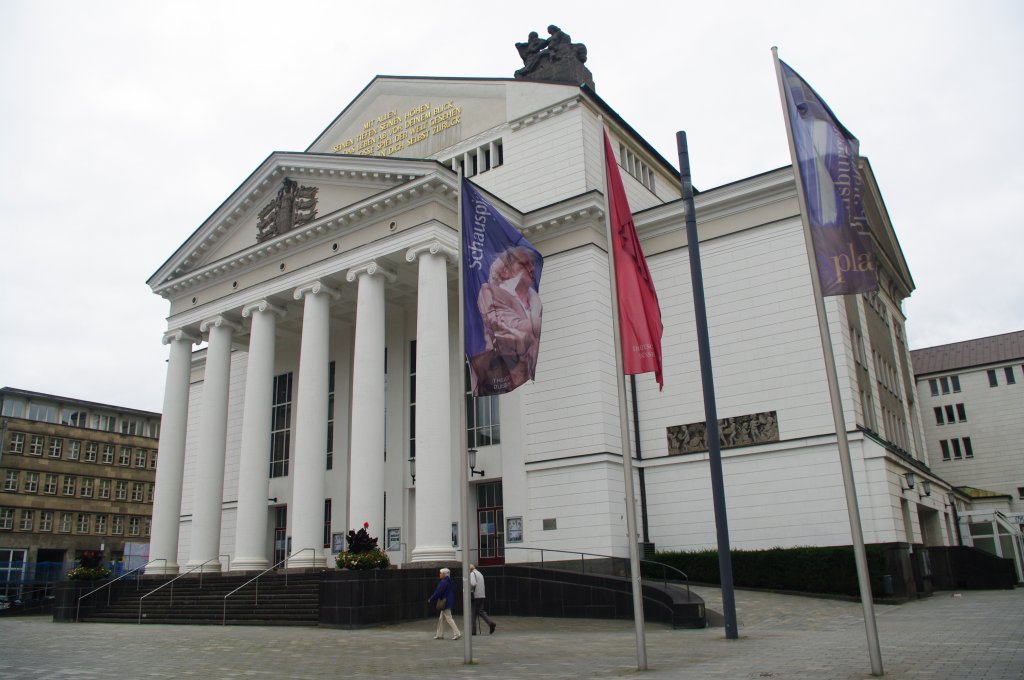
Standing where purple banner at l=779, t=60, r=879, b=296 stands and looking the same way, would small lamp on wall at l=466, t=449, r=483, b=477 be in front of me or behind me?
behind

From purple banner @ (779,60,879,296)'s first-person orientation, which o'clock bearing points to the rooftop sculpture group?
The rooftop sculpture group is roughly at 5 o'clock from the purple banner.

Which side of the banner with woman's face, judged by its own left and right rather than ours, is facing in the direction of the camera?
front

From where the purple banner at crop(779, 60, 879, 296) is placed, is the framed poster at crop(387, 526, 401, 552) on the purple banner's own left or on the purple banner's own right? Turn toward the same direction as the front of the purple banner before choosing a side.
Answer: on the purple banner's own right

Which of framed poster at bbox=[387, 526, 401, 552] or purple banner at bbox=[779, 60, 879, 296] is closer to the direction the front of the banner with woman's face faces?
the purple banner

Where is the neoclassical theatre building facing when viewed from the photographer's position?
facing the viewer and to the left of the viewer

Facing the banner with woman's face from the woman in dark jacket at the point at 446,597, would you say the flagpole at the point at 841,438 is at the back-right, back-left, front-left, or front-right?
front-left

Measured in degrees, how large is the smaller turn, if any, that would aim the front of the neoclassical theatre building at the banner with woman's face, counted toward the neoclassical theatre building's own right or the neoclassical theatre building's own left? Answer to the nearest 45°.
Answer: approximately 45° to the neoclassical theatre building's own left

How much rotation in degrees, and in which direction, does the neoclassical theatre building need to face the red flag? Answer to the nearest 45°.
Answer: approximately 45° to its left

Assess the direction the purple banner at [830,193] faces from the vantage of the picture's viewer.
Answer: facing the viewer

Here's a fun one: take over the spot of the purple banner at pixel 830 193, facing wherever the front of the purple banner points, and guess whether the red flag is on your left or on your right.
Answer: on your right
